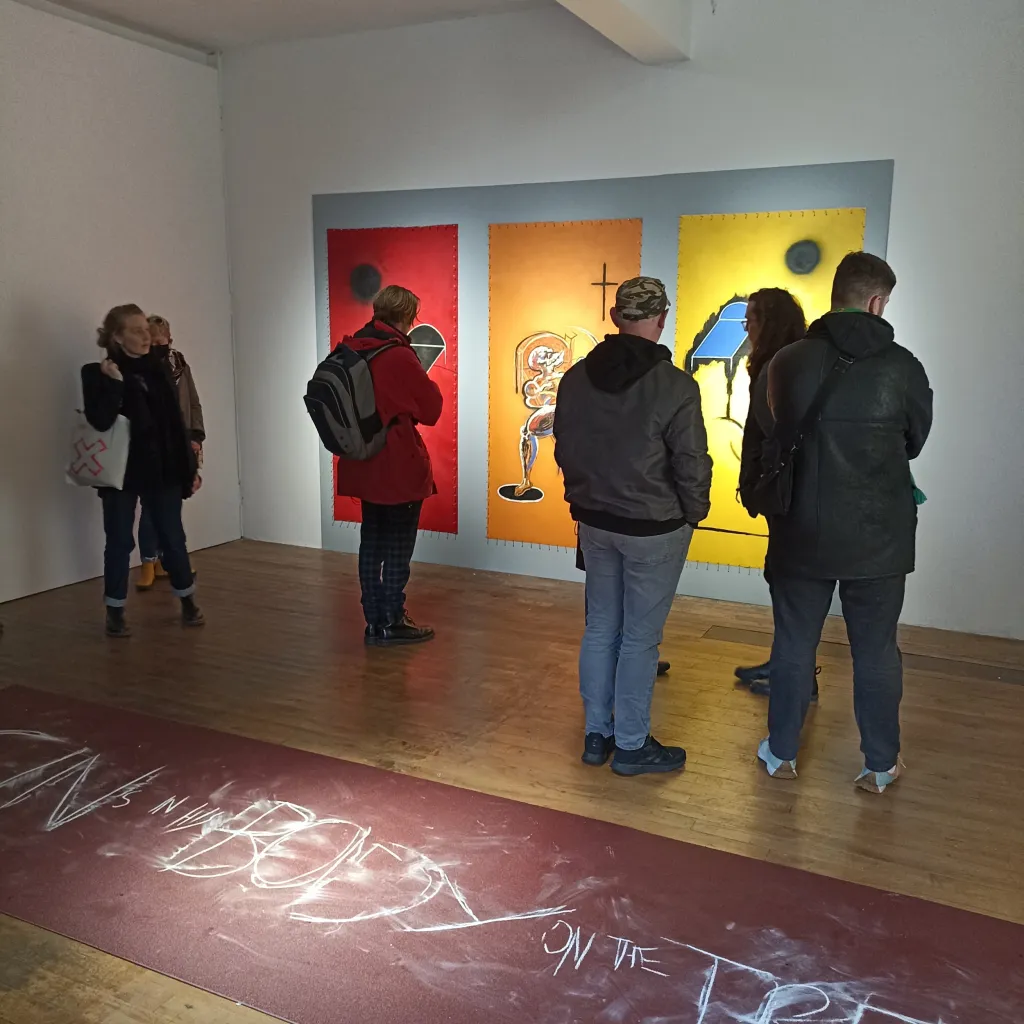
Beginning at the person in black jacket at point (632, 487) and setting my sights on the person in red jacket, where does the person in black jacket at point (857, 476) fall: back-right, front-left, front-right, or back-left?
back-right

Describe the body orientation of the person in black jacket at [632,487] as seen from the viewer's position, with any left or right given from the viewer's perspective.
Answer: facing away from the viewer and to the right of the viewer

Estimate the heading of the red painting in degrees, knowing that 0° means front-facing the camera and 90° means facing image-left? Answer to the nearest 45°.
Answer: approximately 0°

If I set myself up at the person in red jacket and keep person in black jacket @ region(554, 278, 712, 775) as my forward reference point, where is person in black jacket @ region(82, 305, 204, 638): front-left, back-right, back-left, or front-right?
back-right

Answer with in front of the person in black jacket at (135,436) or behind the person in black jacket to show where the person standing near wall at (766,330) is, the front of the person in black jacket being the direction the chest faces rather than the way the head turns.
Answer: in front

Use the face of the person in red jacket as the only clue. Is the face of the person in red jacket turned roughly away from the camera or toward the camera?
away from the camera

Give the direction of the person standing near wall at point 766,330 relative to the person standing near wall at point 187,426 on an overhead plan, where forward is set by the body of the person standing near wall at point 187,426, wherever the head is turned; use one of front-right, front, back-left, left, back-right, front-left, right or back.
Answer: left

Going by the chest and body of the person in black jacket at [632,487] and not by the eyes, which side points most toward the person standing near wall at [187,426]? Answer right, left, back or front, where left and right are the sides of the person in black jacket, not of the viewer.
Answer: left

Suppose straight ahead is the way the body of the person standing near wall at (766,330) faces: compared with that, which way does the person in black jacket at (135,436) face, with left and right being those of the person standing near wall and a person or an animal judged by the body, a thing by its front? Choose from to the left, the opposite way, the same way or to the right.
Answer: the opposite way
